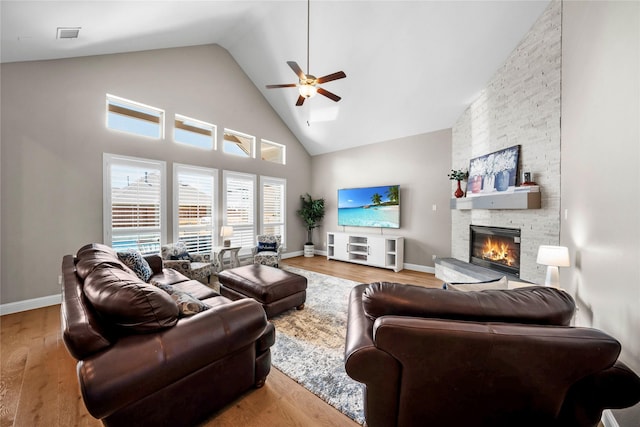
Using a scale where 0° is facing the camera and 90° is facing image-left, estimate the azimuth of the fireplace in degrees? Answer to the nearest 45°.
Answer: approximately 45°

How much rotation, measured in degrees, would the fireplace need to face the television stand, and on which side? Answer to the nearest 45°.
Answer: approximately 45° to its right

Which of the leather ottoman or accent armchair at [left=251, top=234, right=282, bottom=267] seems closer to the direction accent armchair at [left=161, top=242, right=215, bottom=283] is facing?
the leather ottoman

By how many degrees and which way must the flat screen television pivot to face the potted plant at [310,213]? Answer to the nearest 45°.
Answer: approximately 45° to its right

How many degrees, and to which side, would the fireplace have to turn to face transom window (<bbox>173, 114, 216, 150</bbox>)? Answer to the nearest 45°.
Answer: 0° — it already faces it

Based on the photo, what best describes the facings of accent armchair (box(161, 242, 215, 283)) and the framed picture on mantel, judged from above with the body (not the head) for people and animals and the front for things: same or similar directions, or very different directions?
very different directions

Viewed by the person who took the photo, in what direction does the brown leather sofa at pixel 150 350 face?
facing away from the viewer and to the right of the viewer

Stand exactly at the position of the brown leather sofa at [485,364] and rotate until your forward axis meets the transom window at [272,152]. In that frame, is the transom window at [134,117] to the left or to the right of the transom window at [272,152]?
left
